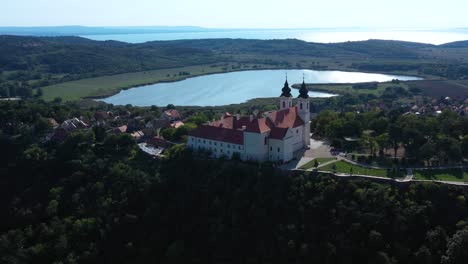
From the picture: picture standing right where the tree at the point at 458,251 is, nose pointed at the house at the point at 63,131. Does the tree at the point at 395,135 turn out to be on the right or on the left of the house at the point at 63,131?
right

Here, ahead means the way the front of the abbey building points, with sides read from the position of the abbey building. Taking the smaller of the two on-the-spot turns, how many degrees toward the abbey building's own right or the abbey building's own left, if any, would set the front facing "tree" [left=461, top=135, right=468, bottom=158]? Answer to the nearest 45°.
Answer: approximately 45° to the abbey building's own right

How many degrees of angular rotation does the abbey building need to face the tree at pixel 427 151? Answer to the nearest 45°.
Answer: approximately 45° to its right

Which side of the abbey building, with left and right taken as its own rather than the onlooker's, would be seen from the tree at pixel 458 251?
right

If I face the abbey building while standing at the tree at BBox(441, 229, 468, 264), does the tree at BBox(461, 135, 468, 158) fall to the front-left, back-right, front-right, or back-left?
front-right

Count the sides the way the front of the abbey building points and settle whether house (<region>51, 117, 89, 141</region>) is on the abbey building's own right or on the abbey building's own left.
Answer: on the abbey building's own left

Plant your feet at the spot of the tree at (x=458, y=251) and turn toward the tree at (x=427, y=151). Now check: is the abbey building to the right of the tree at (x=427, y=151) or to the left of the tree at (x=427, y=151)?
left

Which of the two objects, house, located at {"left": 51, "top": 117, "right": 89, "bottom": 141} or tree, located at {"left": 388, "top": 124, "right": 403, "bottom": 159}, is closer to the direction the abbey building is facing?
the tree

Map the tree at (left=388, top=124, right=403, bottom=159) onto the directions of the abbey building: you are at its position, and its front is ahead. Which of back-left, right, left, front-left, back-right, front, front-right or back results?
front-right

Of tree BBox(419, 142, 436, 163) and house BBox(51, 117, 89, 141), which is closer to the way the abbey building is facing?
the tree

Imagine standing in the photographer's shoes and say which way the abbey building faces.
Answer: facing away from the viewer and to the right of the viewer
